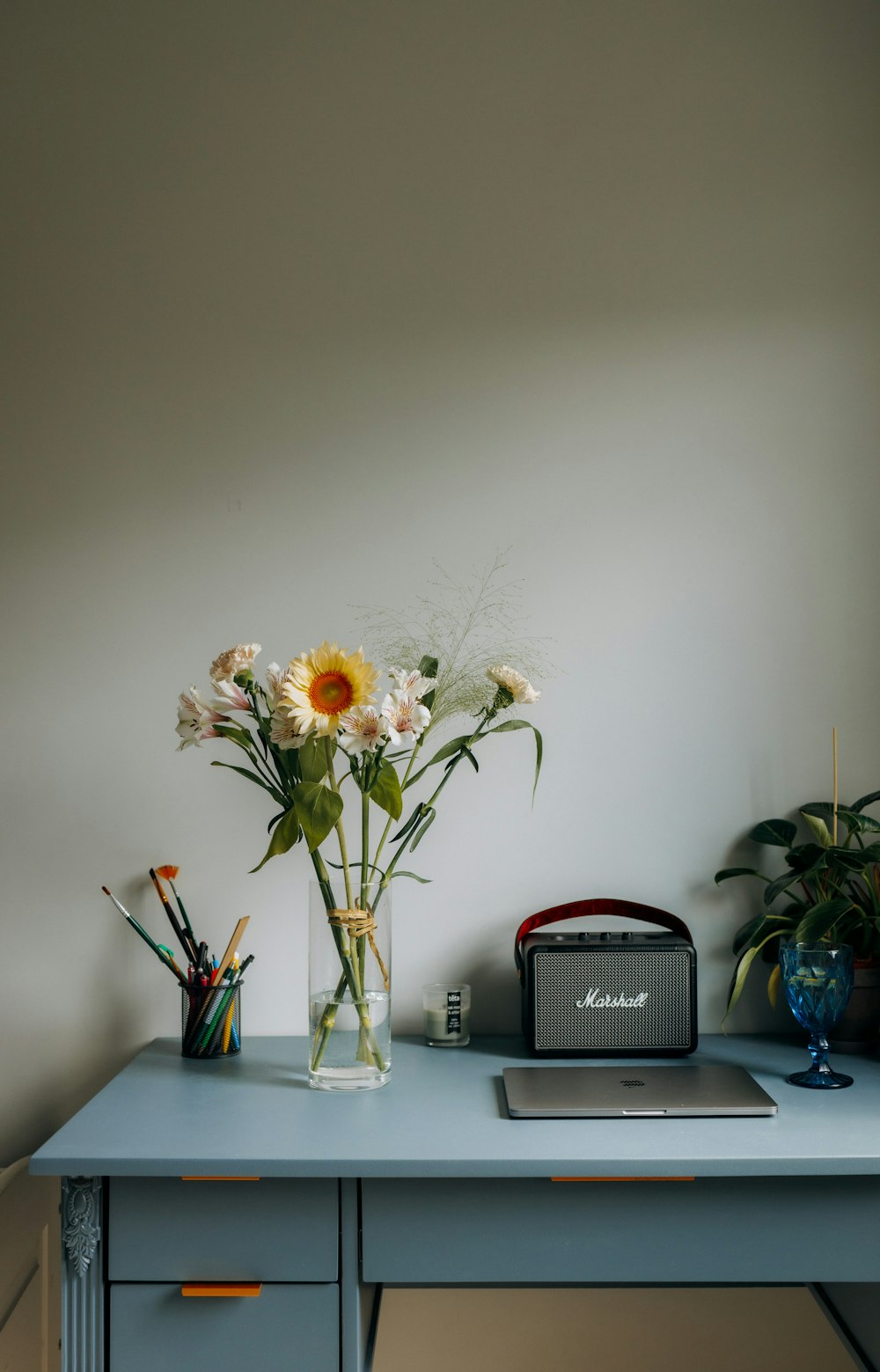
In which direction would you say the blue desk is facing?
toward the camera

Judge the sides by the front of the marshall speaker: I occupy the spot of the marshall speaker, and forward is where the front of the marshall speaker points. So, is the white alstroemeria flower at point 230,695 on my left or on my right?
on my right

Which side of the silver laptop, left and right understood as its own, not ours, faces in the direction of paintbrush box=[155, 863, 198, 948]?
right

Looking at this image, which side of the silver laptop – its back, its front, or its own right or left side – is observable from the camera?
front

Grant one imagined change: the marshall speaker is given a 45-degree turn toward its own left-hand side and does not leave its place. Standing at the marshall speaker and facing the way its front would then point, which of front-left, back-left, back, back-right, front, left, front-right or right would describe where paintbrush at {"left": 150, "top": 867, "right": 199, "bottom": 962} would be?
back-right

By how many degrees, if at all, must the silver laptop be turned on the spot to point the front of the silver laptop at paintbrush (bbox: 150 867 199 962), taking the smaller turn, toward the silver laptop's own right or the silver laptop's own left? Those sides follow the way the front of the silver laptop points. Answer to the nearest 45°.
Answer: approximately 90° to the silver laptop's own right
